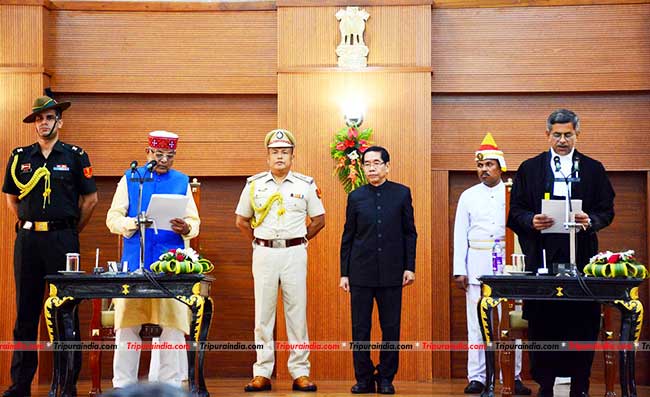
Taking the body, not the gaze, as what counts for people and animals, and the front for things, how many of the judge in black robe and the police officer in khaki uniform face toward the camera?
2

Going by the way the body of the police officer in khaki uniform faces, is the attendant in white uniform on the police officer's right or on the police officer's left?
on the police officer's left

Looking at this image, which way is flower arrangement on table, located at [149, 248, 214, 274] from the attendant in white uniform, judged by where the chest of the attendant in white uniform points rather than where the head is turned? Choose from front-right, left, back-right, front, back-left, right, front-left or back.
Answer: front-right

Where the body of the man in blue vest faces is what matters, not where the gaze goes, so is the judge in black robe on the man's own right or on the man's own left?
on the man's own left

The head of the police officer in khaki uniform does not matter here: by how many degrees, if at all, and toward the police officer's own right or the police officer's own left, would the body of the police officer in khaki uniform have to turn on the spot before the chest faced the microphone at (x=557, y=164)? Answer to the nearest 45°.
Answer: approximately 45° to the police officer's own left

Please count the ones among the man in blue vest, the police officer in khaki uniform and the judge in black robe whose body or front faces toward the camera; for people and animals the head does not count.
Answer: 3

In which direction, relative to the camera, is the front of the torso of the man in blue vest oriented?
toward the camera

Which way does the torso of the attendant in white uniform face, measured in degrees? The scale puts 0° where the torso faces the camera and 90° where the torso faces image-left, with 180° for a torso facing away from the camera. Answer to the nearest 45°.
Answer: approximately 0°

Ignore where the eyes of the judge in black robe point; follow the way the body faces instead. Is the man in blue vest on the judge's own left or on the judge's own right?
on the judge's own right

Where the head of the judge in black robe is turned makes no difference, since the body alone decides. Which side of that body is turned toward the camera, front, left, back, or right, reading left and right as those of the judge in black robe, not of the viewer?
front
